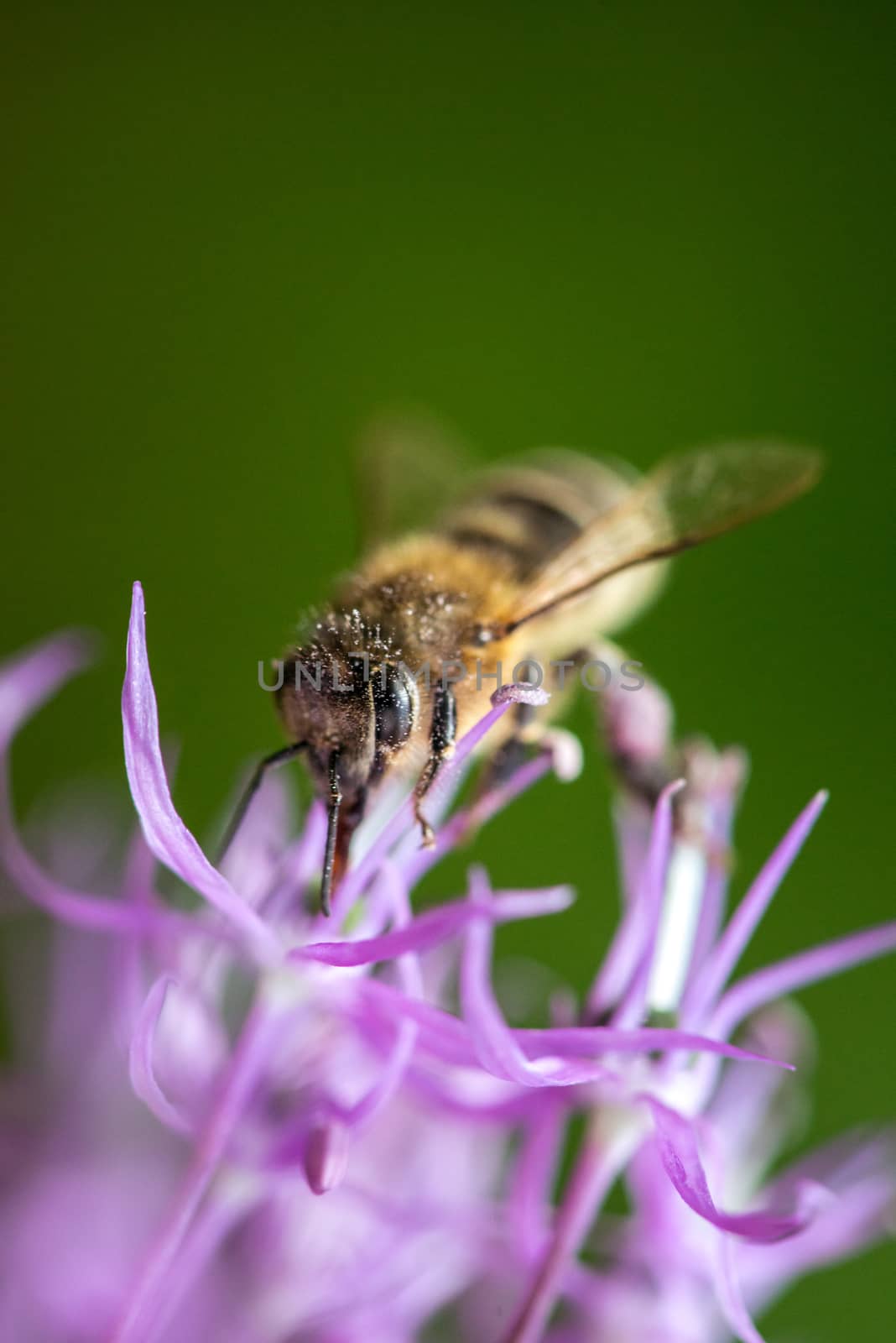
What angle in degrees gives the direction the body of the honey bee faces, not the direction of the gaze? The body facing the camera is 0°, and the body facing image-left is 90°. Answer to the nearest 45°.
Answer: approximately 45°
